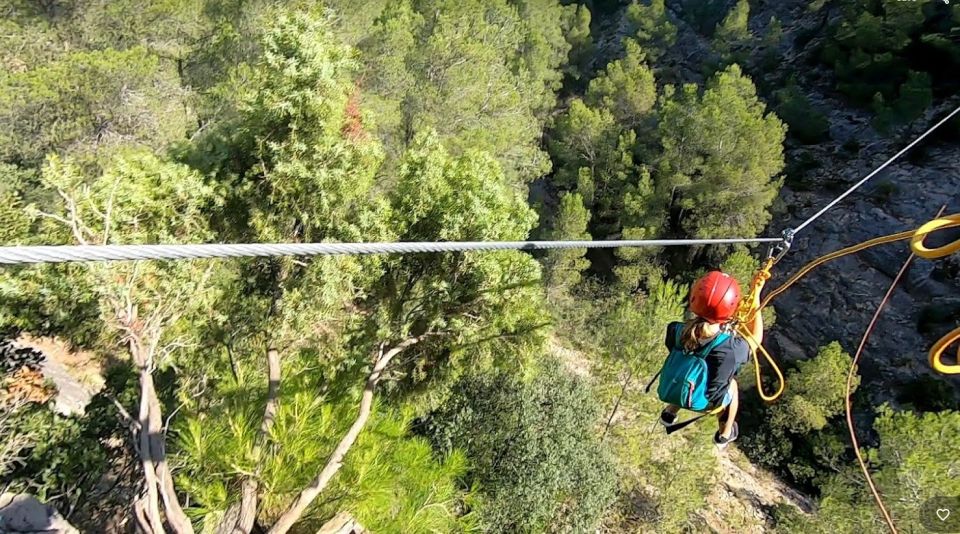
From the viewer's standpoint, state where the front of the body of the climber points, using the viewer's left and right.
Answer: facing away from the viewer and to the right of the viewer

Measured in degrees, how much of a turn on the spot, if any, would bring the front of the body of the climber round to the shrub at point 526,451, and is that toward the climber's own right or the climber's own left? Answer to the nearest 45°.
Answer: approximately 90° to the climber's own left
